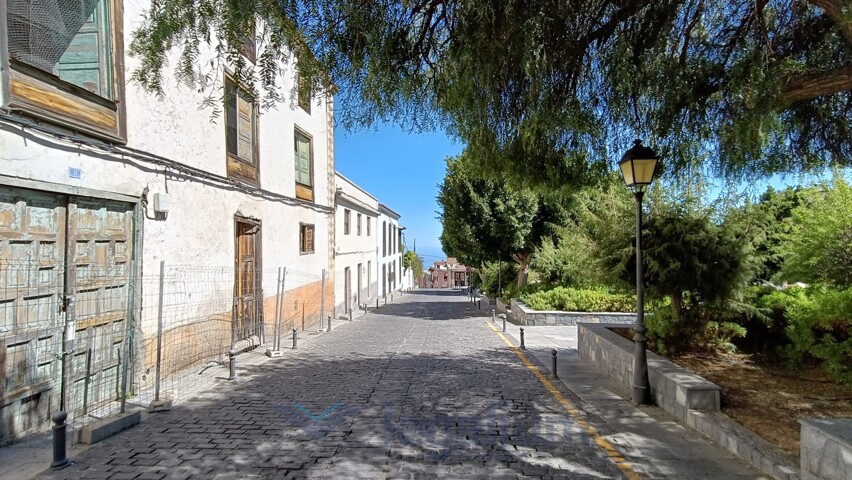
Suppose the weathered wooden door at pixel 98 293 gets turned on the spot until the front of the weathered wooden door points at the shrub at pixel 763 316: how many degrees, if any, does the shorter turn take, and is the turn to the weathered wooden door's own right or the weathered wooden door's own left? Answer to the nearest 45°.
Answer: approximately 45° to the weathered wooden door's own left

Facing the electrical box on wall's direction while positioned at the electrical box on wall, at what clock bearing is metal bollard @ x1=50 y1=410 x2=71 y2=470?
The metal bollard is roughly at 2 o'clock from the electrical box on wall.

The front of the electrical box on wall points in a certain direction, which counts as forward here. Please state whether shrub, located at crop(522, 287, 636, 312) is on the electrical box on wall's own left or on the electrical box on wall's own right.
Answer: on the electrical box on wall's own left

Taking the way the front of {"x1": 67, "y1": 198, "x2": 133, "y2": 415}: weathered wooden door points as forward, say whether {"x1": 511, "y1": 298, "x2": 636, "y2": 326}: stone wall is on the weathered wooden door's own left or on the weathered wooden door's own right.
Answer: on the weathered wooden door's own left

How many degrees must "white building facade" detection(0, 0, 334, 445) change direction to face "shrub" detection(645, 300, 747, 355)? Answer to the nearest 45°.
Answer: approximately 45° to its left

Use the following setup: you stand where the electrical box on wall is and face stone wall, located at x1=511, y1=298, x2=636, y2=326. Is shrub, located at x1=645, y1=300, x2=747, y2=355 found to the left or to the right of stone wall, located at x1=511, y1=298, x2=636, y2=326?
right

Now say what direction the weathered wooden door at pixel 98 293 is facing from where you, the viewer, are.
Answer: facing the viewer and to the right of the viewer

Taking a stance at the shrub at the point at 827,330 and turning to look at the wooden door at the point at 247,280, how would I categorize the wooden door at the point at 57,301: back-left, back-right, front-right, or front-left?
front-left

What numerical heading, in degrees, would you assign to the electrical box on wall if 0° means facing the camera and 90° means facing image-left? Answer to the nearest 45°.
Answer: approximately 315°

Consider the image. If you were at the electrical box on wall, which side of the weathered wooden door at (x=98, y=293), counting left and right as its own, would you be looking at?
left

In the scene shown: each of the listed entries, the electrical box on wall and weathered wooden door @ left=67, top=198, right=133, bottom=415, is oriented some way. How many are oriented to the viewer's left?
0

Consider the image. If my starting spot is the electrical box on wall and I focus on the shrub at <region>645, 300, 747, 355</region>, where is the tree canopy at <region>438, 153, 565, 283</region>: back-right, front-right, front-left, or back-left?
front-left

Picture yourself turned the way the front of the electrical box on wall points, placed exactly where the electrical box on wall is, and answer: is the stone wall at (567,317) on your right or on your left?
on your left

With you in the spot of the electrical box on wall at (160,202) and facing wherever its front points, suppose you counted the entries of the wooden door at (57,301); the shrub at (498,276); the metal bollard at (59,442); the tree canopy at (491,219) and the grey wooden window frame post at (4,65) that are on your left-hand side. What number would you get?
2

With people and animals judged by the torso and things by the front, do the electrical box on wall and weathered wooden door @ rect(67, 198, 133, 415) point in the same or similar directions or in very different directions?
same or similar directions

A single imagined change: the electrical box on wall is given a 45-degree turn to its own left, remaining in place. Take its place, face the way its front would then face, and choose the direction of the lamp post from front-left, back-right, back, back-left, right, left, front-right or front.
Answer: front-right
